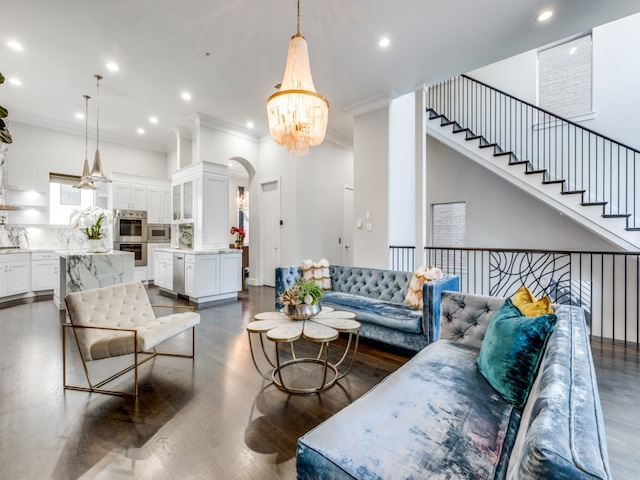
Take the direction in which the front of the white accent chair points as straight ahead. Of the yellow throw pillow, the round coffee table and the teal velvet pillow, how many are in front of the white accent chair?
3

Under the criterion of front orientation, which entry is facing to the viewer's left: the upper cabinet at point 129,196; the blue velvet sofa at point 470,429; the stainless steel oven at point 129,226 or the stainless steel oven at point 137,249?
the blue velvet sofa

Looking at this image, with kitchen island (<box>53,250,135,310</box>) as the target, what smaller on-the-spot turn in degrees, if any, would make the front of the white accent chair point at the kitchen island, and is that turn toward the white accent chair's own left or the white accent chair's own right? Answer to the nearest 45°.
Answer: approximately 135° to the white accent chair's own left

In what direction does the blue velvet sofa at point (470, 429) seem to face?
to the viewer's left

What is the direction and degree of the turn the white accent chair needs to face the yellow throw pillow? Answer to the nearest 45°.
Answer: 0° — it already faces it

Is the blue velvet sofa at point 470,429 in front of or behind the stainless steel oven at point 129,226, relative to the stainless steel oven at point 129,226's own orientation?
in front
